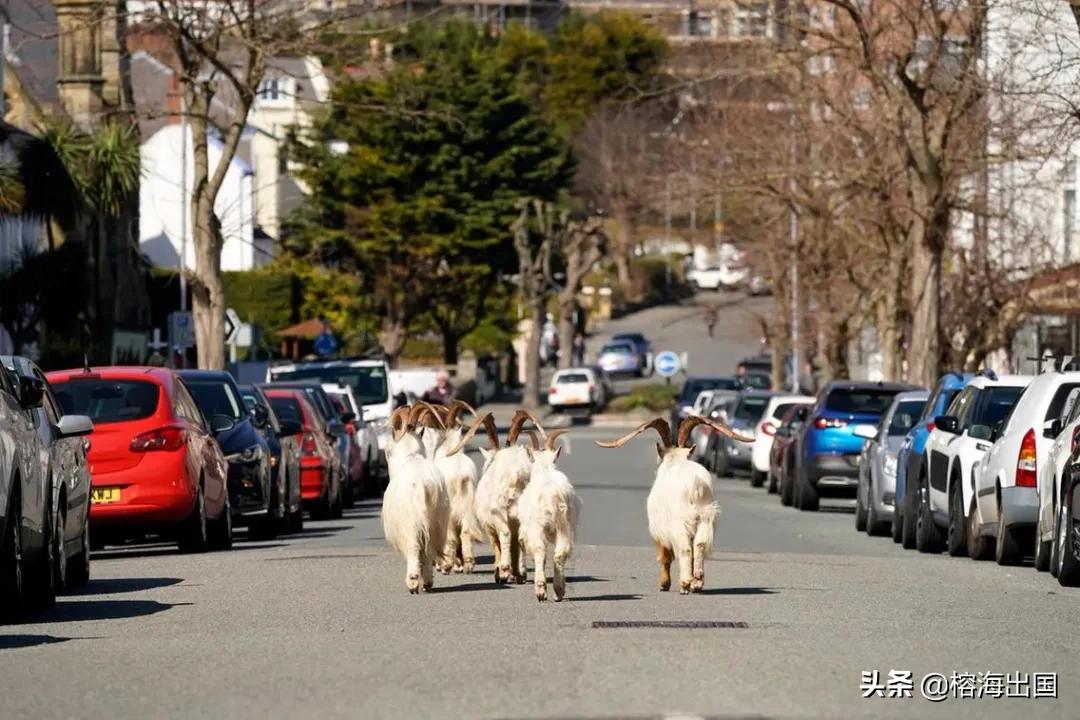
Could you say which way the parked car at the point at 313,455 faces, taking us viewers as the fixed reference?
facing away from the viewer

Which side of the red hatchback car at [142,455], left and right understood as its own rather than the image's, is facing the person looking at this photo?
back

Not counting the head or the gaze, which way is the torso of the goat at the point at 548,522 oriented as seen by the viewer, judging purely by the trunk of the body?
away from the camera

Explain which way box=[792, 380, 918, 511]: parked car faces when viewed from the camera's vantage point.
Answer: facing away from the viewer

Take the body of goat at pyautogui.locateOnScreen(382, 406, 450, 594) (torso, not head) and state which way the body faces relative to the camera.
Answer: away from the camera

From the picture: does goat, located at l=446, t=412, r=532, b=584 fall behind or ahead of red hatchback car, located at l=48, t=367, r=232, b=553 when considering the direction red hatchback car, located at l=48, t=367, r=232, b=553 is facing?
behind

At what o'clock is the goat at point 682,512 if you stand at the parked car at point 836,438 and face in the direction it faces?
The goat is roughly at 6 o'clock from the parked car.

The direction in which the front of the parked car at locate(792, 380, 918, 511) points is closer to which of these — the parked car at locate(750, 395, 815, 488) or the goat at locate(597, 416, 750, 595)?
the parked car

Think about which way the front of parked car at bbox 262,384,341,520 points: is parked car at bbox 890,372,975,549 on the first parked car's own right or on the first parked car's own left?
on the first parked car's own right
